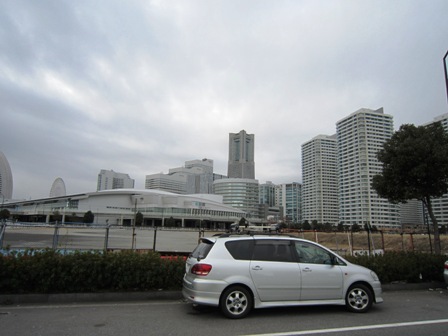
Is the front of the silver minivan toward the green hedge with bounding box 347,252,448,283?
yes

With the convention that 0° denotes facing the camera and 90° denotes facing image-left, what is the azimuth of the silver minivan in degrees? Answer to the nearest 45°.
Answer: approximately 225°

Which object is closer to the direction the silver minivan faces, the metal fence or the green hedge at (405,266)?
the green hedge

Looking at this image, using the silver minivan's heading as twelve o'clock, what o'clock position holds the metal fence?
The metal fence is roughly at 9 o'clock from the silver minivan.

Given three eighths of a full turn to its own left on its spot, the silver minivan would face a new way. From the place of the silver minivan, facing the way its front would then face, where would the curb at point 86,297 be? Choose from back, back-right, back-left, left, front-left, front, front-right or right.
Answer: front

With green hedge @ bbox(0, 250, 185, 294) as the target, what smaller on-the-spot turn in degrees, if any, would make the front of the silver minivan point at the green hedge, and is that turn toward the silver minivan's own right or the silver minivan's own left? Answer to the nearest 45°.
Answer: approximately 135° to the silver minivan's own left
